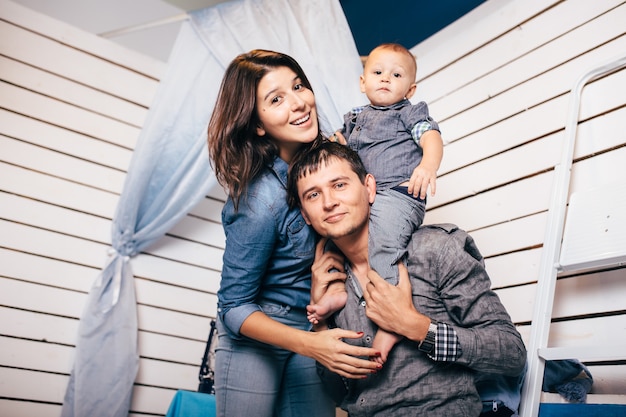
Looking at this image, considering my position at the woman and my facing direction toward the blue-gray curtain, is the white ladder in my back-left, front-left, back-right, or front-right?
back-right

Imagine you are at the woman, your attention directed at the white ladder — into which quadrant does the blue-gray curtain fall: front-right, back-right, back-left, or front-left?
back-left

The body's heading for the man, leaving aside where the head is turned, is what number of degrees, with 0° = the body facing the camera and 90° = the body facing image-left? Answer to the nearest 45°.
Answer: approximately 45°
